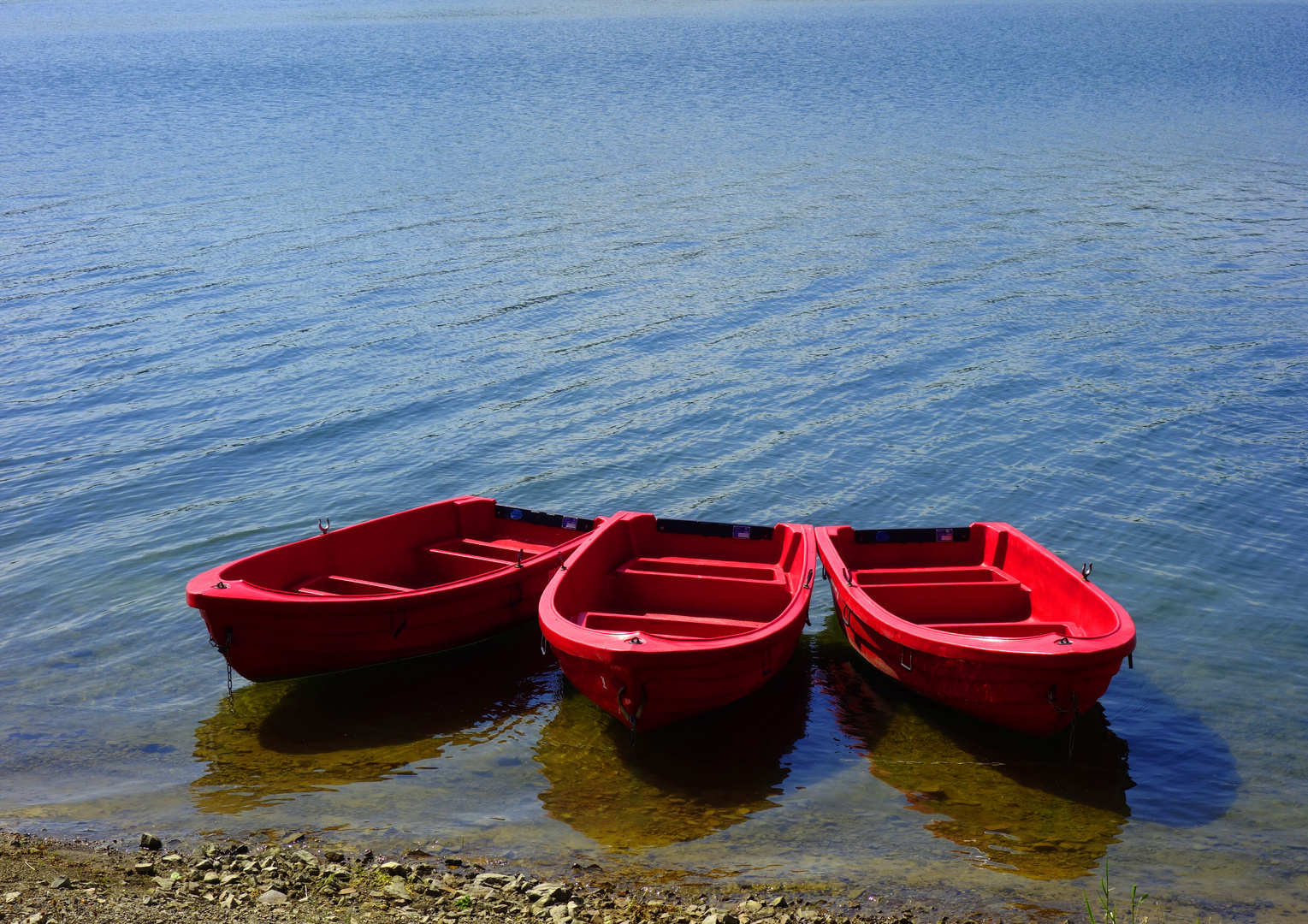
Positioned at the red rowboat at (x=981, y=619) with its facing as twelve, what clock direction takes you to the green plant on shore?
The green plant on shore is roughly at 1 o'clock from the red rowboat.

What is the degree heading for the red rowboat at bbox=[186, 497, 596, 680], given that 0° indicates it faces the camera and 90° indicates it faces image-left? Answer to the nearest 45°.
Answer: approximately 45°

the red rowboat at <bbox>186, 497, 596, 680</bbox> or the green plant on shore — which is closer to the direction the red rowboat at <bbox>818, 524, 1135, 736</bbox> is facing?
the green plant on shore

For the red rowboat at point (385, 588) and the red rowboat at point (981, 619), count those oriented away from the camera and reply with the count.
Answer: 0

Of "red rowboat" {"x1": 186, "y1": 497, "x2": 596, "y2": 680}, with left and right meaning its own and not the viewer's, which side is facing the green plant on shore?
left

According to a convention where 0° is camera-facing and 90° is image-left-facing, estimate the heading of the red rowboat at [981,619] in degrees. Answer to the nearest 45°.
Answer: approximately 315°
